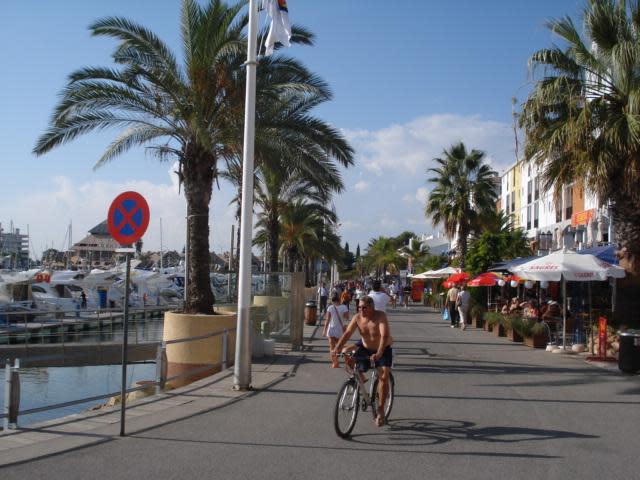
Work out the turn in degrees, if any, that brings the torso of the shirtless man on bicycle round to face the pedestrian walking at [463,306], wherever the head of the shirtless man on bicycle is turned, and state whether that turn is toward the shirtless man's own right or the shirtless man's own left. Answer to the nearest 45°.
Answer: approximately 135° to the shirtless man's own right

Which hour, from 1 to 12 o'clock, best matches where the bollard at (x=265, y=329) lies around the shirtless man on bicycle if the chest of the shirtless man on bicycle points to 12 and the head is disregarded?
The bollard is roughly at 4 o'clock from the shirtless man on bicycle.

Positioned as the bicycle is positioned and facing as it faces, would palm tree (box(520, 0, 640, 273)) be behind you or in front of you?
behind

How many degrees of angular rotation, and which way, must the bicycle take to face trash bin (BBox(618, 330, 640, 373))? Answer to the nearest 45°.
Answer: approximately 180°

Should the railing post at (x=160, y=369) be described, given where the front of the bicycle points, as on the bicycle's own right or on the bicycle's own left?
on the bicycle's own right

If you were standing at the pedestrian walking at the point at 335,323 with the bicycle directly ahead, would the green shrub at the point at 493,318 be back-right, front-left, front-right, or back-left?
back-left

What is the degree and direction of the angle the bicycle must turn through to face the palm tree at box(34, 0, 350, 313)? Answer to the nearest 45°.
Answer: approximately 90° to its right

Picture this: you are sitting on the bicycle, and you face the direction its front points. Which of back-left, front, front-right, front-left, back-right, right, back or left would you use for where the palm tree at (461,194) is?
back-right

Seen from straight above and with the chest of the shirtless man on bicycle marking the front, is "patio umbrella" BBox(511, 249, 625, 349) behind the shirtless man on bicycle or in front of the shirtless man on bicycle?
behind
